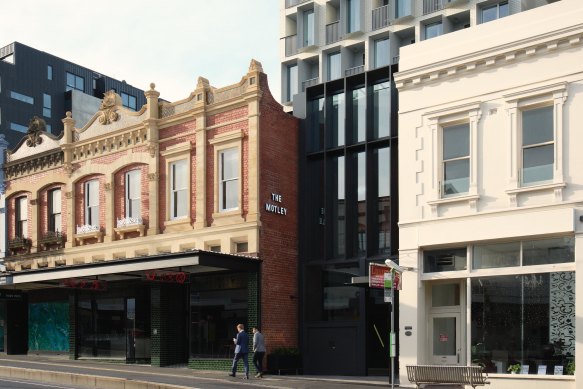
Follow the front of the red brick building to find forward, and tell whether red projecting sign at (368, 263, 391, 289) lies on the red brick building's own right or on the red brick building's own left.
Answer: on the red brick building's own left

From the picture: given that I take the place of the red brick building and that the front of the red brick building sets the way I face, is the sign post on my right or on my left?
on my left

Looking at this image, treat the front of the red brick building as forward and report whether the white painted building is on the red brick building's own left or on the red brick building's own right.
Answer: on the red brick building's own left

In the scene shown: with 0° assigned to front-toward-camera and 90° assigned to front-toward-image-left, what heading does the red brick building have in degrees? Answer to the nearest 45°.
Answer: approximately 45°

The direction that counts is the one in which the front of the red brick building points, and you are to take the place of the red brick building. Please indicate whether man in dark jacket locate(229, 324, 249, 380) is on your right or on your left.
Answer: on your left
